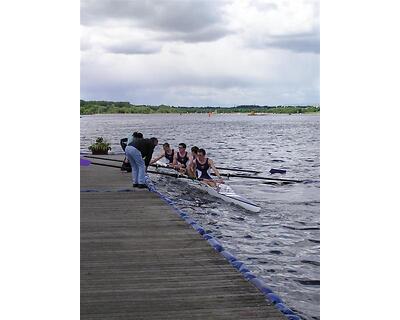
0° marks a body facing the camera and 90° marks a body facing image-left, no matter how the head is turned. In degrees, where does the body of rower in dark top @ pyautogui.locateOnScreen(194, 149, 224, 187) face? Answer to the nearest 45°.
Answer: approximately 315°

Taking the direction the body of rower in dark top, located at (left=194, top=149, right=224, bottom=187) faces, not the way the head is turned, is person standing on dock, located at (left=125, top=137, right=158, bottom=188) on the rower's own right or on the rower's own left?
on the rower's own right

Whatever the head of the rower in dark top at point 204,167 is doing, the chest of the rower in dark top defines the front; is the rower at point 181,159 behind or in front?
behind
